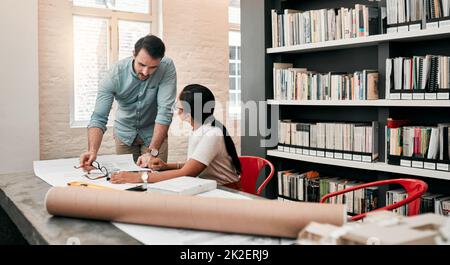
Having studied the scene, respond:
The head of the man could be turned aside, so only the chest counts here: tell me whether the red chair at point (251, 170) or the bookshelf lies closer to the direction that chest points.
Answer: the red chair

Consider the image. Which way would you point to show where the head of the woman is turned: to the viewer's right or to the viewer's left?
to the viewer's left

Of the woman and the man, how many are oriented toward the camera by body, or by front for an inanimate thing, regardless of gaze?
1

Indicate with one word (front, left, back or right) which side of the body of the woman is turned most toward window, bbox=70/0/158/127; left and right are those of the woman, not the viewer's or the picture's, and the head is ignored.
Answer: right

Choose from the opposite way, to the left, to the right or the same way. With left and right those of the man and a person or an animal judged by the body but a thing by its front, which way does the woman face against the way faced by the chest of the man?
to the right

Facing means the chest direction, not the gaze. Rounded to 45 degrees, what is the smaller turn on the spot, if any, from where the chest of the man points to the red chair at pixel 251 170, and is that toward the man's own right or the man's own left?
approximately 45° to the man's own left

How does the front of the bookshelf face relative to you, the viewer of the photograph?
facing the viewer and to the left of the viewer

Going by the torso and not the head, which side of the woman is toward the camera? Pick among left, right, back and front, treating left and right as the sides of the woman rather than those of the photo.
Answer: left

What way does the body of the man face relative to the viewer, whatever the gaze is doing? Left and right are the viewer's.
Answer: facing the viewer

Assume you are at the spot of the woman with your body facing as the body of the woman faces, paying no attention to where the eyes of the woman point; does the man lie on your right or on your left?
on your right

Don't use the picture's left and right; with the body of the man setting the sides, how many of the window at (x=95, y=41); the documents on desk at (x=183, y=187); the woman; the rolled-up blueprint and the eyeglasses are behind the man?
1

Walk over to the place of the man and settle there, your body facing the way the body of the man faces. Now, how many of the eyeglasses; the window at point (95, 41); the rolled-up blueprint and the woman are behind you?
1

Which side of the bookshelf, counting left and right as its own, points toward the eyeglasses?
front

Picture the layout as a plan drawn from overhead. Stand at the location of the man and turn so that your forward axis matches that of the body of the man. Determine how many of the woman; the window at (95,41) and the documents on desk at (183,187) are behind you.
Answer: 1
